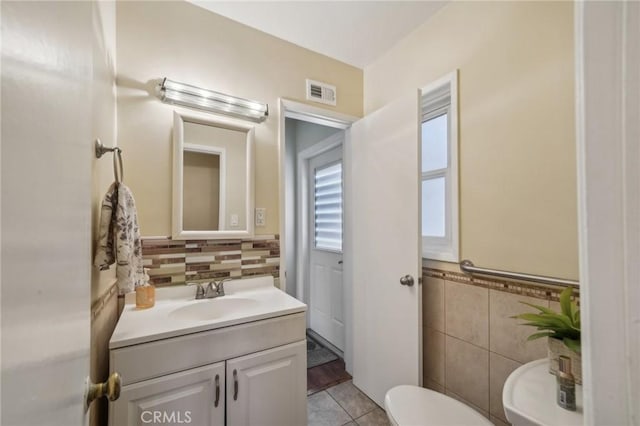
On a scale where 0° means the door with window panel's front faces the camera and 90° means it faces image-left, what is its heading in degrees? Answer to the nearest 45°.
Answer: approximately 45°

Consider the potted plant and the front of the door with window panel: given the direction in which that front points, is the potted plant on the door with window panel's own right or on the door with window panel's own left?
on the door with window panel's own left

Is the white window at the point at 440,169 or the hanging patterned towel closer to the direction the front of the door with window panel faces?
the hanging patterned towel

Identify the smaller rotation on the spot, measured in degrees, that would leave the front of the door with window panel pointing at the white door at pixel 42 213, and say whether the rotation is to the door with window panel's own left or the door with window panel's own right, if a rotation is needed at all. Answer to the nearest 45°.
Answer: approximately 45° to the door with window panel's own left
